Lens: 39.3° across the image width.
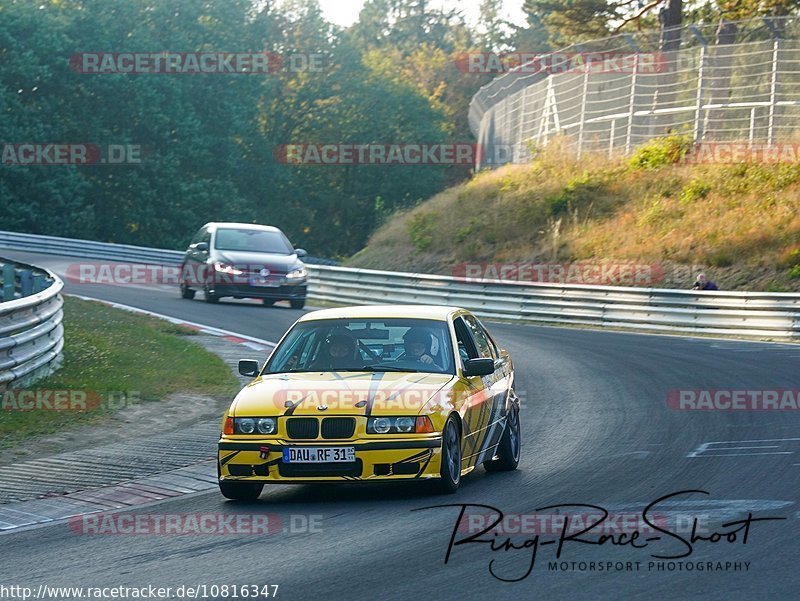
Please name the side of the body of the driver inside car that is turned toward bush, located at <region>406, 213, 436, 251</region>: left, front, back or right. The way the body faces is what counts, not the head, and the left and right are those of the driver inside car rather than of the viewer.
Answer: back

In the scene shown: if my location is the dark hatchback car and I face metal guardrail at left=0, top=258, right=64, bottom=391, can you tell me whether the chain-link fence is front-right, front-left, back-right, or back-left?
back-left

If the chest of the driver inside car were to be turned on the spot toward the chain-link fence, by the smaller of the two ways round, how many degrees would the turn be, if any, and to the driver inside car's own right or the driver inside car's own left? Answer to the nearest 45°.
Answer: approximately 180°

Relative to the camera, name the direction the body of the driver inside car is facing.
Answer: toward the camera

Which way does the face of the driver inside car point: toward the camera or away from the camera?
toward the camera

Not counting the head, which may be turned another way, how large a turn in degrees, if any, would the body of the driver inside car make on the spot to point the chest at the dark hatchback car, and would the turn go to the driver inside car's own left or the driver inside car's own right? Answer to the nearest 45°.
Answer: approximately 180°

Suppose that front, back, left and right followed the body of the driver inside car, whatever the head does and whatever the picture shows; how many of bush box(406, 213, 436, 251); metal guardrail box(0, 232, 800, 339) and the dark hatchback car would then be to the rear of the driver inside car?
3

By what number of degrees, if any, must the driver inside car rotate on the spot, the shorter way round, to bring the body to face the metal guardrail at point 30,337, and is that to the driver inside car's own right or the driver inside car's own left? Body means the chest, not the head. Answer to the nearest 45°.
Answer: approximately 135° to the driver inside car's own right

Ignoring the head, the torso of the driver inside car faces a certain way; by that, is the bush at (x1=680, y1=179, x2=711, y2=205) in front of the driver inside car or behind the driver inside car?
behind
